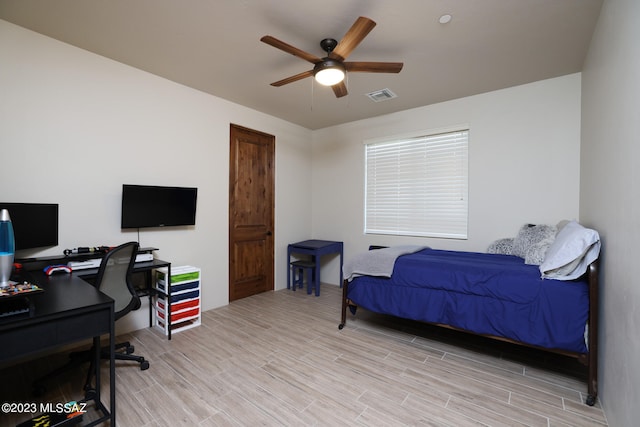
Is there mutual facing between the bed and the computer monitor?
no

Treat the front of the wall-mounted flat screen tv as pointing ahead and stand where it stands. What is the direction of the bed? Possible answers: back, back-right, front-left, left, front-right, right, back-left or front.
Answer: front

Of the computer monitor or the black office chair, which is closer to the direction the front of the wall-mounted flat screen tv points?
the black office chair

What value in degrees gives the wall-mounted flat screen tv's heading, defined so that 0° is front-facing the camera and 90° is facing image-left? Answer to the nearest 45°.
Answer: approximately 315°

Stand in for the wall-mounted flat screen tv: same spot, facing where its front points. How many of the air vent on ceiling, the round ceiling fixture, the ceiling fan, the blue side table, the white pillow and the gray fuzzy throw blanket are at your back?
0

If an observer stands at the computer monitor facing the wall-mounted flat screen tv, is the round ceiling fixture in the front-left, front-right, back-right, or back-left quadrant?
front-right

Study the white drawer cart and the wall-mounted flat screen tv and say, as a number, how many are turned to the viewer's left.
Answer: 0

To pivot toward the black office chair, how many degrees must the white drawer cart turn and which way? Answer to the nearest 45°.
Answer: approximately 90° to its right

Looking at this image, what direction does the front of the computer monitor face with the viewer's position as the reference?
facing the viewer and to the right of the viewer

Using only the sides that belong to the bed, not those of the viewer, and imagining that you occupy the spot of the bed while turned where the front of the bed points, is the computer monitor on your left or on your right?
on your left

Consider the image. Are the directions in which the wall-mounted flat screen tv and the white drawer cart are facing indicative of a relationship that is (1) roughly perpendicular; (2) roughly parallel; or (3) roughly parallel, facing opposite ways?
roughly parallel

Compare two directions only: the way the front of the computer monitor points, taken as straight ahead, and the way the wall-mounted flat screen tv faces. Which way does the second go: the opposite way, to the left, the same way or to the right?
the same way

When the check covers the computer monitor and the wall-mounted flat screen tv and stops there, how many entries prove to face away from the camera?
0

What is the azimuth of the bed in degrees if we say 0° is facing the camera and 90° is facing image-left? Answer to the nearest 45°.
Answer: approximately 135°

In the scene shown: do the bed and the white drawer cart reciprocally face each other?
no

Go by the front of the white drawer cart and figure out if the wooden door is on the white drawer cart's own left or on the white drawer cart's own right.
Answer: on the white drawer cart's own left

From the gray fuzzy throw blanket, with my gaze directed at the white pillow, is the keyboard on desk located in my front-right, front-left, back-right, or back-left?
back-right
